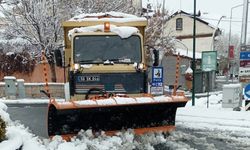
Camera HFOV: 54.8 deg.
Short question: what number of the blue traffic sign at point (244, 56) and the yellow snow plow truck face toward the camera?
2

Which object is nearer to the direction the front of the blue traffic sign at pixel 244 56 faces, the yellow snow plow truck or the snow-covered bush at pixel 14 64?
the yellow snow plow truck

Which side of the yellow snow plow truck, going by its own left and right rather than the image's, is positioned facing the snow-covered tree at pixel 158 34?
back

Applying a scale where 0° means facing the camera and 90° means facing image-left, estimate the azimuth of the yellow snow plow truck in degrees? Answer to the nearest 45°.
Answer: approximately 0°

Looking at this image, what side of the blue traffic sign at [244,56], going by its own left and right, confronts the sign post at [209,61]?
right

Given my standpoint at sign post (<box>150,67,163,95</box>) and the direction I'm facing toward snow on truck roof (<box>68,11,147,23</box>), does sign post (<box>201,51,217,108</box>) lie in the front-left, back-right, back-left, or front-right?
back-left

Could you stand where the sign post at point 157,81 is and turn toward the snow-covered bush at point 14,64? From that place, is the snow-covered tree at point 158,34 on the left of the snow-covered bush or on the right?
right

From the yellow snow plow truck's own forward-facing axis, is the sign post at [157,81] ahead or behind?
behind

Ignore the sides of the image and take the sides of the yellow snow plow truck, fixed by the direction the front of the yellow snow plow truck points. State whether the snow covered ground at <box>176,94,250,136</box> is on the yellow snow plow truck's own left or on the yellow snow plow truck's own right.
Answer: on the yellow snow plow truck's own left

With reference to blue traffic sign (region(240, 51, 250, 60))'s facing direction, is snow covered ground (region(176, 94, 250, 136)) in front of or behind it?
in front

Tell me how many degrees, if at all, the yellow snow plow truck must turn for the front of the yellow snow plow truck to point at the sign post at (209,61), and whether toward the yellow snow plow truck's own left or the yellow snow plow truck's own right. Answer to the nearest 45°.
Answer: approximately 135° to the yellow snow plow truck's own left

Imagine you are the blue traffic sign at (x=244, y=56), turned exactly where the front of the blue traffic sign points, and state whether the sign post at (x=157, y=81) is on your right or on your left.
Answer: on your right
